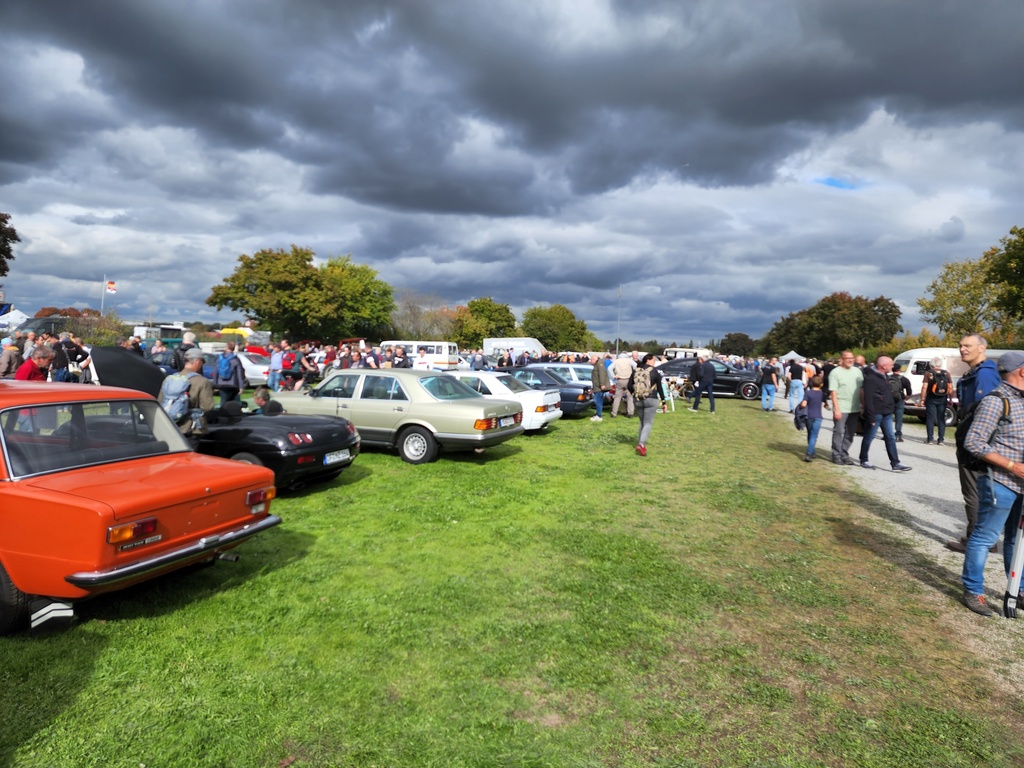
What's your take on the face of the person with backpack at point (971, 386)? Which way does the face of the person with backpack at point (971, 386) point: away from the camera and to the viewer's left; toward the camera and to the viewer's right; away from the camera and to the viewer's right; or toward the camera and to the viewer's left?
toward the camera and to the viewer's left

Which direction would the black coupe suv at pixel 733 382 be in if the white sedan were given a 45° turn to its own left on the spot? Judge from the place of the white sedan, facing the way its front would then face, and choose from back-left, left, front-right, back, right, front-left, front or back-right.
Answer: back-right

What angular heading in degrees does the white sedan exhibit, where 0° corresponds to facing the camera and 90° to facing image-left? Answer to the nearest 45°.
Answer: approximately 135°

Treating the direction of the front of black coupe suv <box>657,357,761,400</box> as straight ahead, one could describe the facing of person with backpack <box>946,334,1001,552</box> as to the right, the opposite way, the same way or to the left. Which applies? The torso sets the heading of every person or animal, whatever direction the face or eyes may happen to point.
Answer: the opposite way

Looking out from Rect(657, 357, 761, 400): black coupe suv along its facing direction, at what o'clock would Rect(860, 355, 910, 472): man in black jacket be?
The man in black jacket is roughly at 3 o'clock from the black coupe suv.

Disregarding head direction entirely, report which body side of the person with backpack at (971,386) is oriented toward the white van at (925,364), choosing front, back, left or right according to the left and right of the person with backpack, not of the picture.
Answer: right

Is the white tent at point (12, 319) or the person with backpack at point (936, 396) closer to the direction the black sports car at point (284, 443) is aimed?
the white tent

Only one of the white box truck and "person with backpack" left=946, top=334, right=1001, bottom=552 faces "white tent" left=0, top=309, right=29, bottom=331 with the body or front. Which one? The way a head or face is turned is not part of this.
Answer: the person with backpack

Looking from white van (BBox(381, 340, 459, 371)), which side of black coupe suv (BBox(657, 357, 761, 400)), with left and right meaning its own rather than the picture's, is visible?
back

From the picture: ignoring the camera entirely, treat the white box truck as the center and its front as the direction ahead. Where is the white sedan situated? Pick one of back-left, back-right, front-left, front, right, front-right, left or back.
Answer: right

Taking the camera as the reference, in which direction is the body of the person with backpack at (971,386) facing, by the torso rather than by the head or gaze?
to the viewer's left

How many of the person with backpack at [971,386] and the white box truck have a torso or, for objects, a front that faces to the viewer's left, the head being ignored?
1

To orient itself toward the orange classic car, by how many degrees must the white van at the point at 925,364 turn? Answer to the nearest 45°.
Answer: approximately 45° to its left

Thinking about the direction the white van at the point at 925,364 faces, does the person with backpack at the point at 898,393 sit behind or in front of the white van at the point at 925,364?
in front

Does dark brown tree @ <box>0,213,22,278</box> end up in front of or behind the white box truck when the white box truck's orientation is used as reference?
behind

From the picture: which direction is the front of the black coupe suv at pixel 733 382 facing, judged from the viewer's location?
facing to the right of the viewer

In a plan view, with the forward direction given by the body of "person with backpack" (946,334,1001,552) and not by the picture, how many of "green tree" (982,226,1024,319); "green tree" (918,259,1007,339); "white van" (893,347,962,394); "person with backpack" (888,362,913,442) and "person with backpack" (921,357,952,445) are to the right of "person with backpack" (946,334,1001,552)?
5
